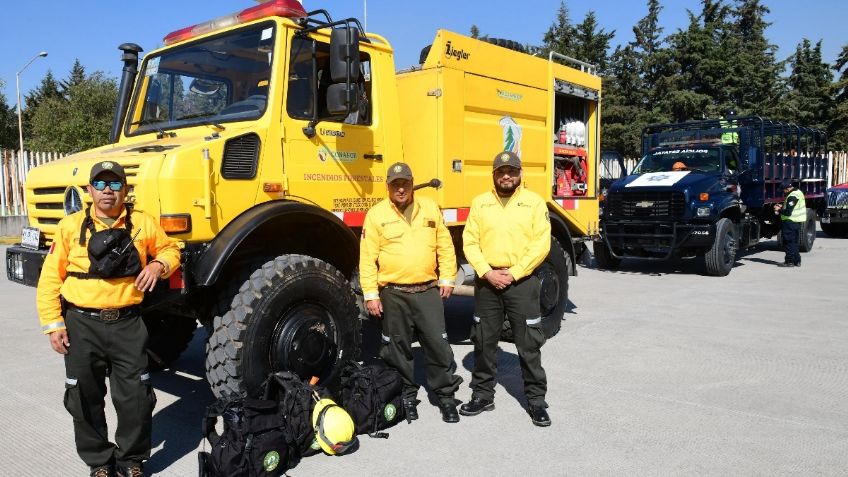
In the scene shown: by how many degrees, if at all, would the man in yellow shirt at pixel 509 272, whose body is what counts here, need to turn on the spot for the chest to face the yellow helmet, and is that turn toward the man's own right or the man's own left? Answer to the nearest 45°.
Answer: approximately 45° to the man's own right

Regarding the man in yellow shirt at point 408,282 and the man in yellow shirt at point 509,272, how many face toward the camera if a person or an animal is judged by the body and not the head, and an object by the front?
2

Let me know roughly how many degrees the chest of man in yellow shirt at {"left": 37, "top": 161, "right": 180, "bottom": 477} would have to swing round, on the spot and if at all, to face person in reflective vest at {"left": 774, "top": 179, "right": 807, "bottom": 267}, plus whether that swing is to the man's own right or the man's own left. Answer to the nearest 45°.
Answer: approximately 90° to the man's own left

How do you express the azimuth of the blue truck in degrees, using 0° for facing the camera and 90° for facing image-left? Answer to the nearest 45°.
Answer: approximately 45°

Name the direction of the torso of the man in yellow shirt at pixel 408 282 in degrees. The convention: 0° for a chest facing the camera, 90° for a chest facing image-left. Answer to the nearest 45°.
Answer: approximately 0°

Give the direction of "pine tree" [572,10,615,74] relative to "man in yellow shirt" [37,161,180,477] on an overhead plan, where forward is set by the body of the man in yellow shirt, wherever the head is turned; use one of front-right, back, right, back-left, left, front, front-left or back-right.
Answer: back-left

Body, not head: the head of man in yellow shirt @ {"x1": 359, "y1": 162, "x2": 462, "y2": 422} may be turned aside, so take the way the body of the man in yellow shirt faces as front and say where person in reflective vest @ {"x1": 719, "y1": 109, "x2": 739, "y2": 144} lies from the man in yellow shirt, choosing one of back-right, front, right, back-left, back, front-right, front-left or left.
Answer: back-left

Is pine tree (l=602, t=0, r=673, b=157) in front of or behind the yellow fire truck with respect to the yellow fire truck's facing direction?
behind
